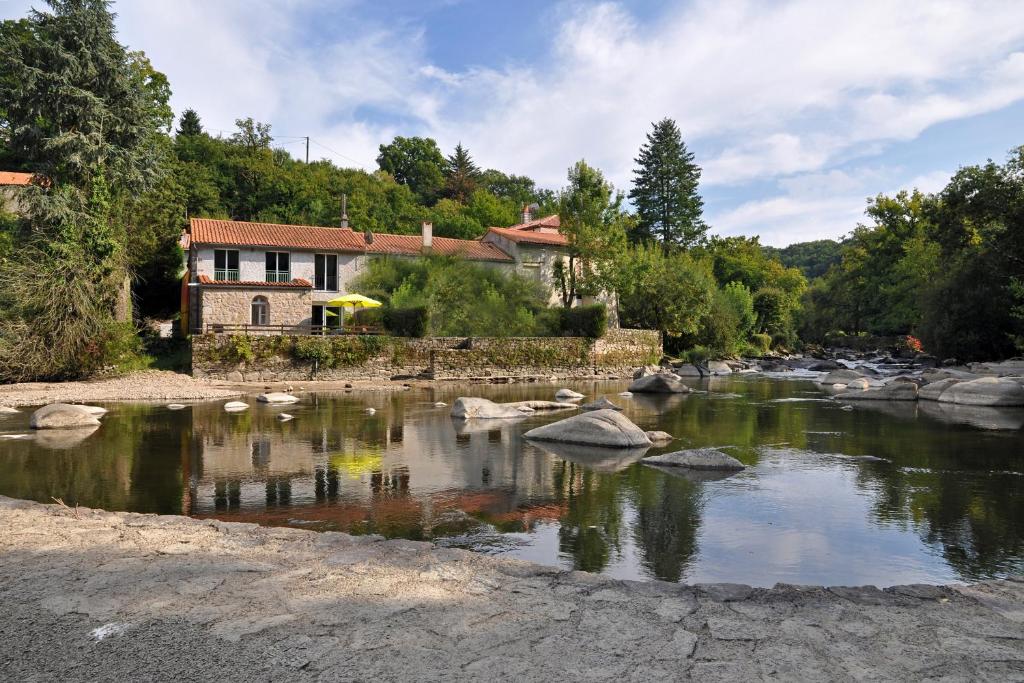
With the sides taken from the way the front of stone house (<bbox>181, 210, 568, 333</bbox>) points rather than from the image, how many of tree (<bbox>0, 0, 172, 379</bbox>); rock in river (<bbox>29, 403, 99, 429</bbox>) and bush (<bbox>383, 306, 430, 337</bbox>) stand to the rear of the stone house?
0

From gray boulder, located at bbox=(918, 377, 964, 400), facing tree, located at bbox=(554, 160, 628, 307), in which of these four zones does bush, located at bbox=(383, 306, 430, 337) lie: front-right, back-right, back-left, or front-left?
front-left

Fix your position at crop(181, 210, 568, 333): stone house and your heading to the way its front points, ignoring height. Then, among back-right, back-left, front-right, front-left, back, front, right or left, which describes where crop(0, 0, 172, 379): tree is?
front-right

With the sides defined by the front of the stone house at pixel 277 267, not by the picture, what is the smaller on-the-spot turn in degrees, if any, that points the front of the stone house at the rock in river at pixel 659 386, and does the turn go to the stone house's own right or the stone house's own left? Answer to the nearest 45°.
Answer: approximately 45° to the stone house's own left

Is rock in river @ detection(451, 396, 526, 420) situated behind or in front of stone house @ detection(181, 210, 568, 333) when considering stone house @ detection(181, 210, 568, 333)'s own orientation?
in front

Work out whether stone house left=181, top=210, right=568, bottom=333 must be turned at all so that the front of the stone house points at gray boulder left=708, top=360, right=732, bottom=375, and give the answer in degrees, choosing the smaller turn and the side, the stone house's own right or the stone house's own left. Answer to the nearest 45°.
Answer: approximately 90° to the stone house's own left

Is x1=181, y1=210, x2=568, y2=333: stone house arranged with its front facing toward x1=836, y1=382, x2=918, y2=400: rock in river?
no

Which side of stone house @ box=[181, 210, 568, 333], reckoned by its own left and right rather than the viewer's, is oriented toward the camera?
front

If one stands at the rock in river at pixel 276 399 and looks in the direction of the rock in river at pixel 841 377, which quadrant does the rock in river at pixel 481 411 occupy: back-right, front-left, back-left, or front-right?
front-right

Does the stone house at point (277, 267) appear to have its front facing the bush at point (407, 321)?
no

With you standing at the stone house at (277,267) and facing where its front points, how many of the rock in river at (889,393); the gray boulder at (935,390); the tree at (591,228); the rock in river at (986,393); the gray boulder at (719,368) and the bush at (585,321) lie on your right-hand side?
0

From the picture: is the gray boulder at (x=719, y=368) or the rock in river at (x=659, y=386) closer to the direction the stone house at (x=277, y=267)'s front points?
the rock in river

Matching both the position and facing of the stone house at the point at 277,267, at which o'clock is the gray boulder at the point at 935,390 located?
The gray boulder is roughly at 10 o'clock from the stone house.

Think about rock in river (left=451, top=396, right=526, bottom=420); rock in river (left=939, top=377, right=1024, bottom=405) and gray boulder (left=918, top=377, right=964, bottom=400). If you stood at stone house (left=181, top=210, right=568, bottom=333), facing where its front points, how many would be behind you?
0

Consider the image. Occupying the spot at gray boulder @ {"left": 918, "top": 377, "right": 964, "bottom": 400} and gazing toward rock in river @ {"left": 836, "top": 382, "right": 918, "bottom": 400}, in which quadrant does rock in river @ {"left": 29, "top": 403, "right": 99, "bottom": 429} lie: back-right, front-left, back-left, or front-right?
front-left

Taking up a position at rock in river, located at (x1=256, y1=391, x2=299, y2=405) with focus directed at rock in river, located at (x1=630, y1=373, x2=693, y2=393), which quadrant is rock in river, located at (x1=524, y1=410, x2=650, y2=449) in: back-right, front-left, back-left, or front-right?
front-right

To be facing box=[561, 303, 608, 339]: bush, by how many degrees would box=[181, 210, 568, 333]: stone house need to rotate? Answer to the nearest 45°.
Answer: approximately 90° to its left

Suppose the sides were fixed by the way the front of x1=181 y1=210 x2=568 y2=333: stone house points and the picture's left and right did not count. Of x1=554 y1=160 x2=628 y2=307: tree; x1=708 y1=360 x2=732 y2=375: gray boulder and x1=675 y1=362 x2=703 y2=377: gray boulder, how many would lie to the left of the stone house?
3

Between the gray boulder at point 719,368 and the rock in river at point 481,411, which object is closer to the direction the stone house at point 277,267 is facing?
the rock in river
